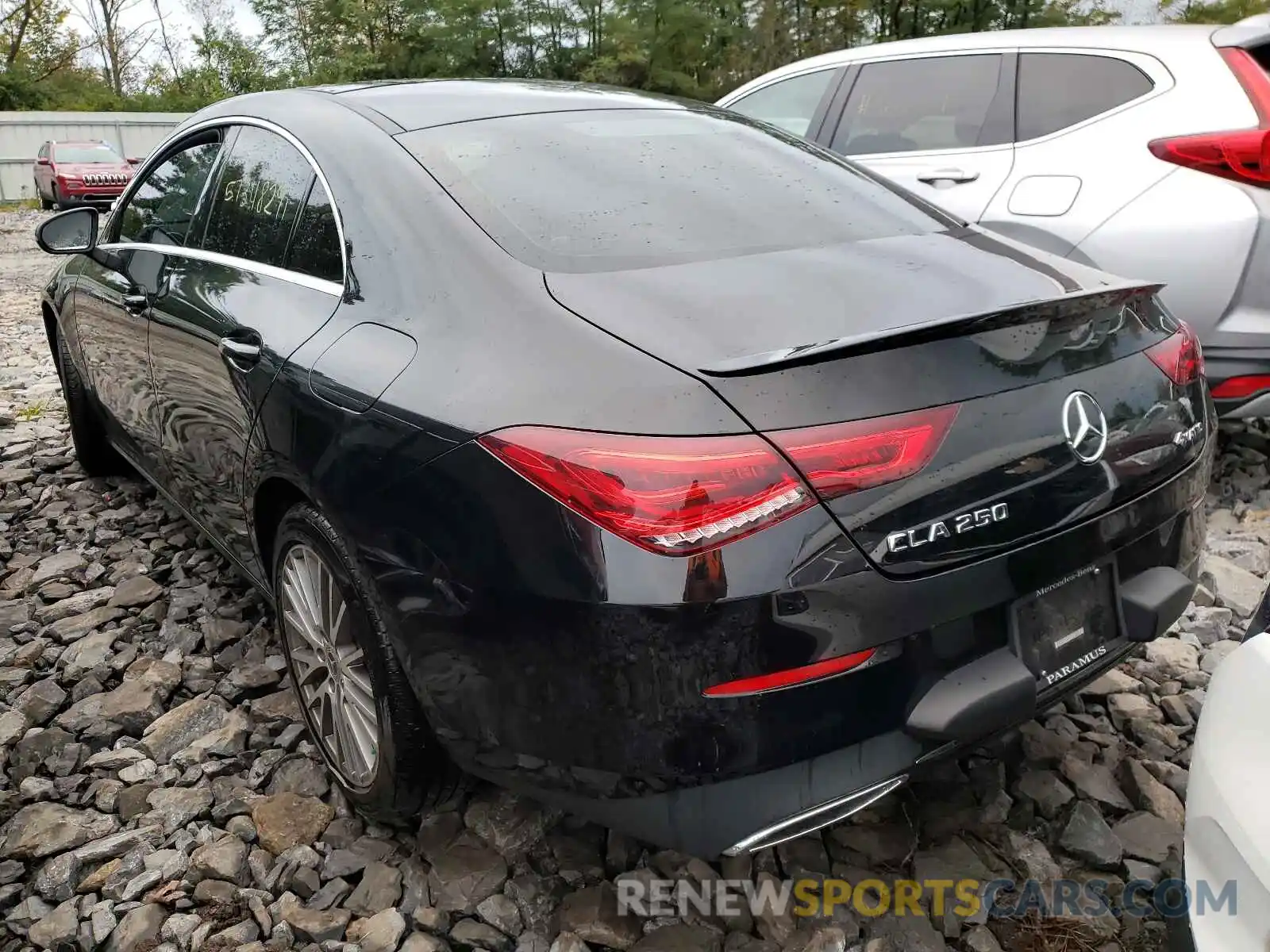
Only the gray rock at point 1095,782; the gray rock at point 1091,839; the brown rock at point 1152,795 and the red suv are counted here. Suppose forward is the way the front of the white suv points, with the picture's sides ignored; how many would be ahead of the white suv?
1

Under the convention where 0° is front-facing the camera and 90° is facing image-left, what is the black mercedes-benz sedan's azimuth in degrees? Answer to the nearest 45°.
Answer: approximately 135°

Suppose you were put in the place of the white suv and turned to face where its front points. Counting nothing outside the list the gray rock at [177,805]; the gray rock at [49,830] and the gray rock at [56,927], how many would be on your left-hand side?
3

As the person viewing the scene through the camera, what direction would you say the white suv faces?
facing away from the viewer and to the left of the viewer

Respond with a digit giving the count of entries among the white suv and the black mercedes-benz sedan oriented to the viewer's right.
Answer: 0

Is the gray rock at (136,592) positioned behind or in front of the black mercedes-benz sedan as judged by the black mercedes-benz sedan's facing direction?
in front

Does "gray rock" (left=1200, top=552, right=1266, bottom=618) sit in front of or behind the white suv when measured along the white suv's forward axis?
behind

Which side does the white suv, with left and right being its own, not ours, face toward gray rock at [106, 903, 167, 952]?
left

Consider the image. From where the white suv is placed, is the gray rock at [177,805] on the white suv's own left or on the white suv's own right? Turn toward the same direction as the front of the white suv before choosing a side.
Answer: on the white suv's own left

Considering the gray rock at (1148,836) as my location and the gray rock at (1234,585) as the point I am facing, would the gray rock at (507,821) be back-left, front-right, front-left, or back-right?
back-left
